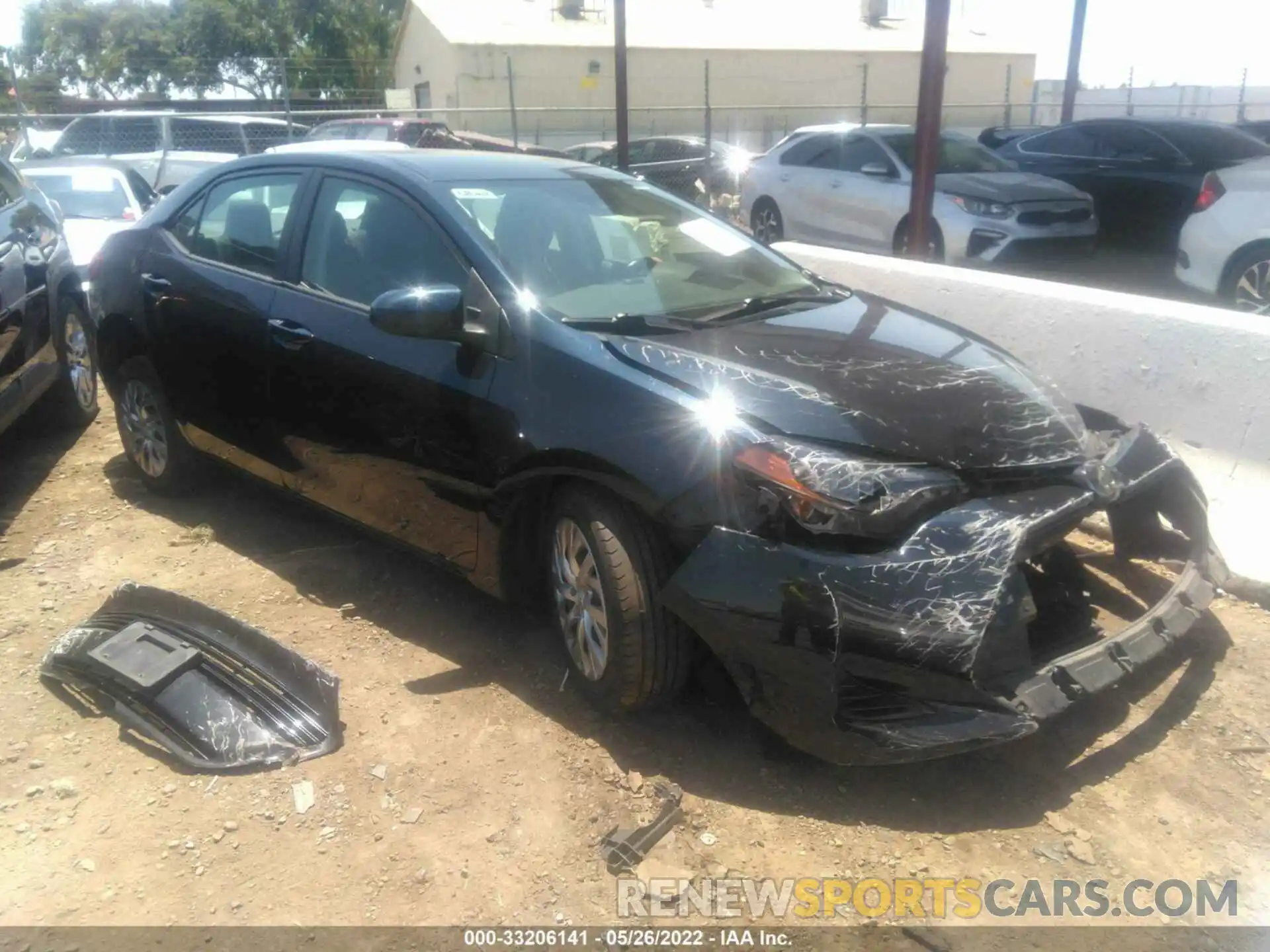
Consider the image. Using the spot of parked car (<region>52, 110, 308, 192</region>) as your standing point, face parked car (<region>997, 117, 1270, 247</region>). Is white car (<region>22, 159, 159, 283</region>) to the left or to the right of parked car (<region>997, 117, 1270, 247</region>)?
right

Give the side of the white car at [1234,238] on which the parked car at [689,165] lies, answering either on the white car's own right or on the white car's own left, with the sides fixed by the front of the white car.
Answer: on the white car's own left

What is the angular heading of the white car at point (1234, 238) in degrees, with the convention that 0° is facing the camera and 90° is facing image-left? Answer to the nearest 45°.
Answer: approximately 270°

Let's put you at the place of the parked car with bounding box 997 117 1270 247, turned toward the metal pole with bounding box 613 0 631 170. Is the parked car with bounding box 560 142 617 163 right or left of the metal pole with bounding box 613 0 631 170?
right

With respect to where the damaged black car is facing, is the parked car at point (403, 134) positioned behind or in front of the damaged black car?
behind

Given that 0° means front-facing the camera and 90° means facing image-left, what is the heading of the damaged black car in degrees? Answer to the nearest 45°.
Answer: approximately 315°

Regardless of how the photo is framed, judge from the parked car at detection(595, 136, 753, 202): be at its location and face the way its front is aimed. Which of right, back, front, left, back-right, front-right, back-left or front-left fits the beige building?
back-left
